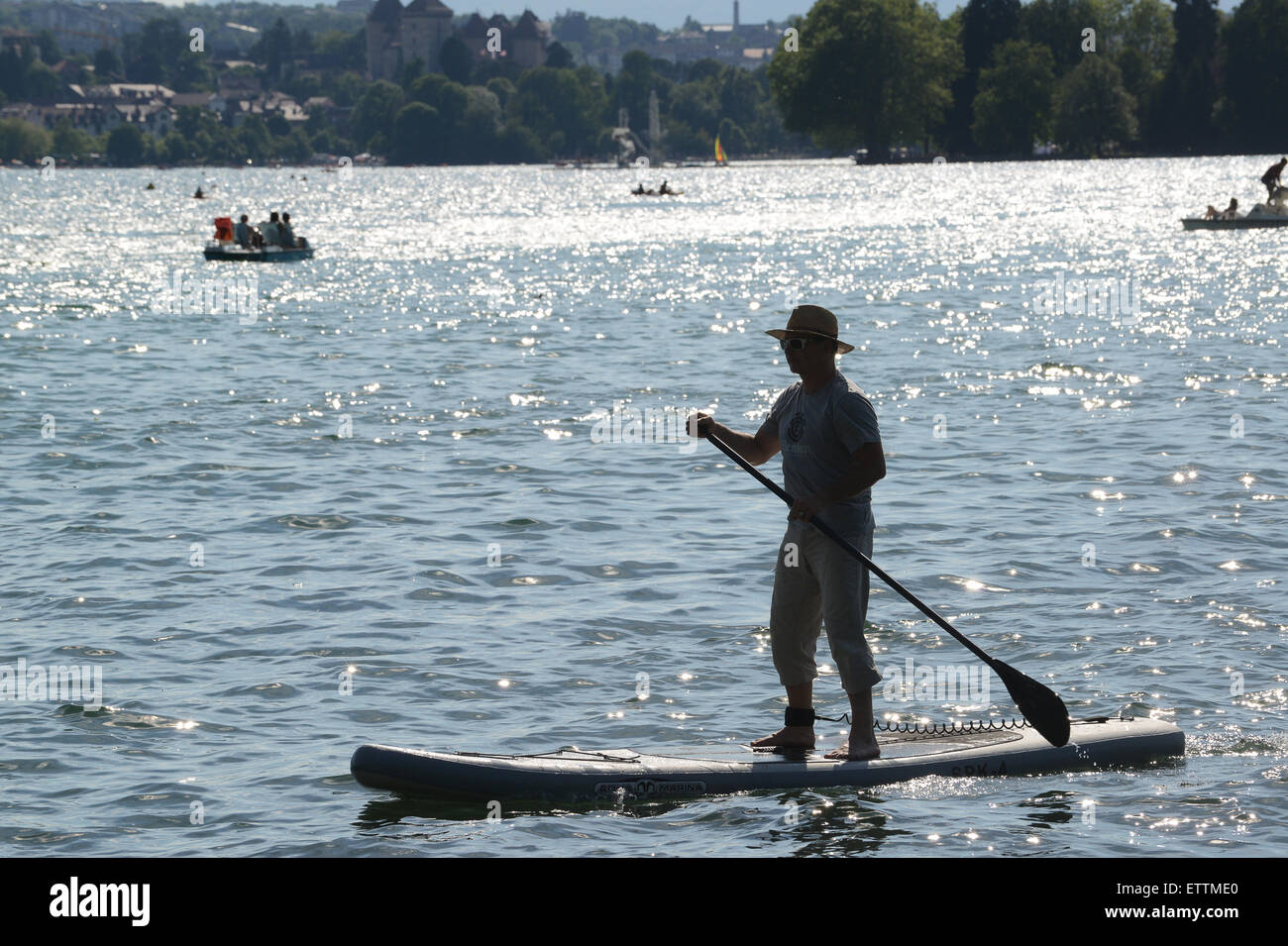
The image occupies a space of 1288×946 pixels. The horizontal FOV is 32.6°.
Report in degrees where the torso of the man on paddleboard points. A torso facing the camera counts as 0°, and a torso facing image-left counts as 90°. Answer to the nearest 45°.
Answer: approximately 45°

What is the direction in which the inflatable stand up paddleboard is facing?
to the viewer's left
